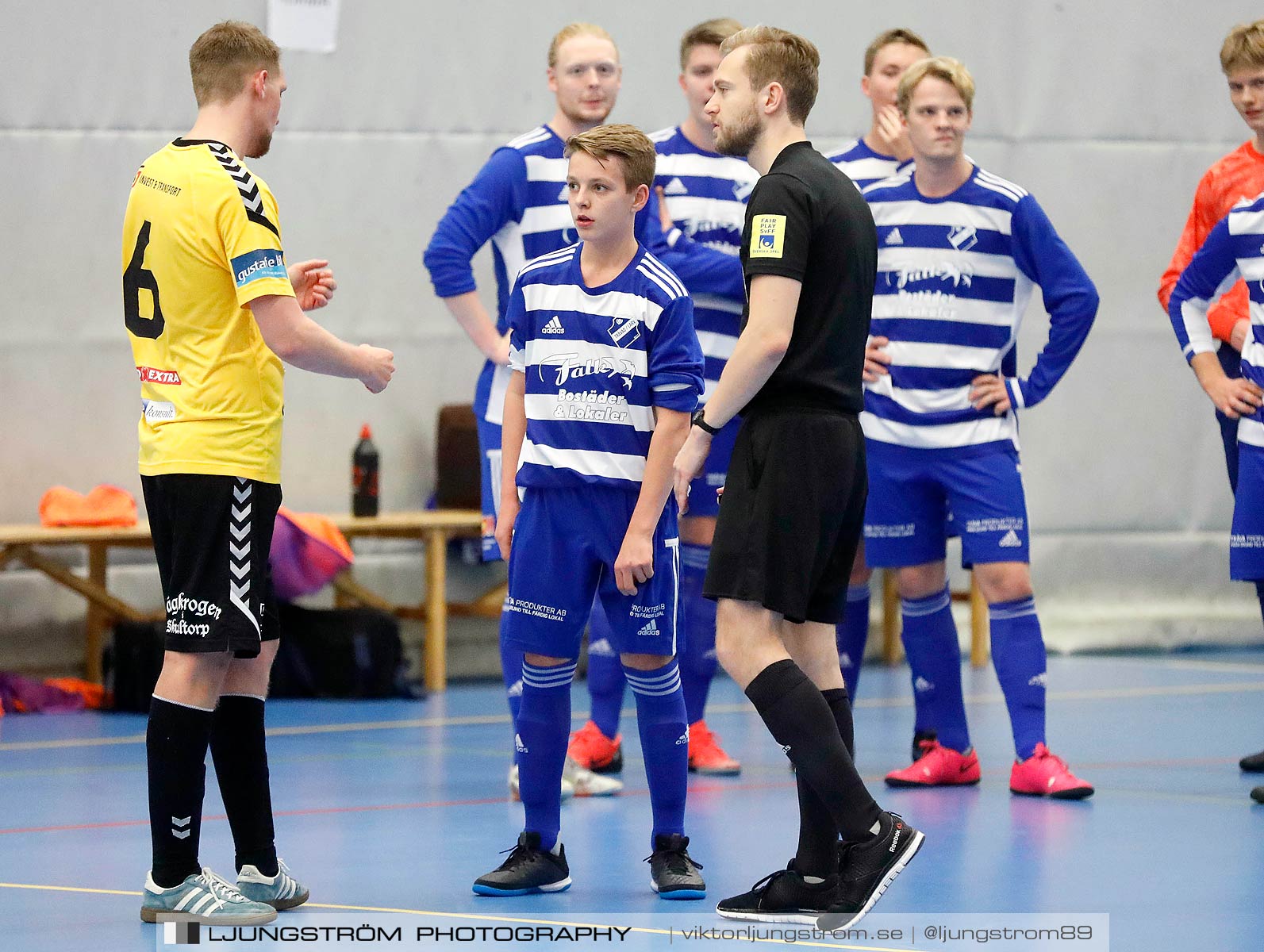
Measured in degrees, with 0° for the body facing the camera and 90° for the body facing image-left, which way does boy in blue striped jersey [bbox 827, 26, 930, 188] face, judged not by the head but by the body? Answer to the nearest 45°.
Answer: approximately 315°

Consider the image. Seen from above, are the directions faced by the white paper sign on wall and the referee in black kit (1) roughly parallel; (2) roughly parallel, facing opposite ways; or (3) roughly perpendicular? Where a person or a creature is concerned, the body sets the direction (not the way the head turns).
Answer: roughly perpendicular

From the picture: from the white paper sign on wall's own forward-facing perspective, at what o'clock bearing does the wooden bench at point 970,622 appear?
The wooden bench is roughly at 9 o'clock from the white paper sign on wall.

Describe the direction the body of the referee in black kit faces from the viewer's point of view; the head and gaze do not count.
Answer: to the viewer's left

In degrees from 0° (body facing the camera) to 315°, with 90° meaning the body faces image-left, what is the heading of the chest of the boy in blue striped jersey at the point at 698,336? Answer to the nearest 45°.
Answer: approximately 315°

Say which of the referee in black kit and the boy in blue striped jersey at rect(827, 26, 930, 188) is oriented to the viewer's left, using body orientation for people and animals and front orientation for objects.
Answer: the referee in black kit

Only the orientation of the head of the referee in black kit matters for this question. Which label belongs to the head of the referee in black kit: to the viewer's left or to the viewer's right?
to the viewer's left

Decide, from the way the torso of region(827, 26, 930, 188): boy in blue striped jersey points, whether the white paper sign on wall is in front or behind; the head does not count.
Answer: behind

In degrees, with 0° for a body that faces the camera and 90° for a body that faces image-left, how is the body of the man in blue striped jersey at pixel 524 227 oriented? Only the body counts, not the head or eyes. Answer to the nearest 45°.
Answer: approximately 315°

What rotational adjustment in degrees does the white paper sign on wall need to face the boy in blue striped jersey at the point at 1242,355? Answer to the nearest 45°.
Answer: approximately 45° to its left

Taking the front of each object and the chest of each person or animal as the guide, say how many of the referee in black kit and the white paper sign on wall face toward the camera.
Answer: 1
